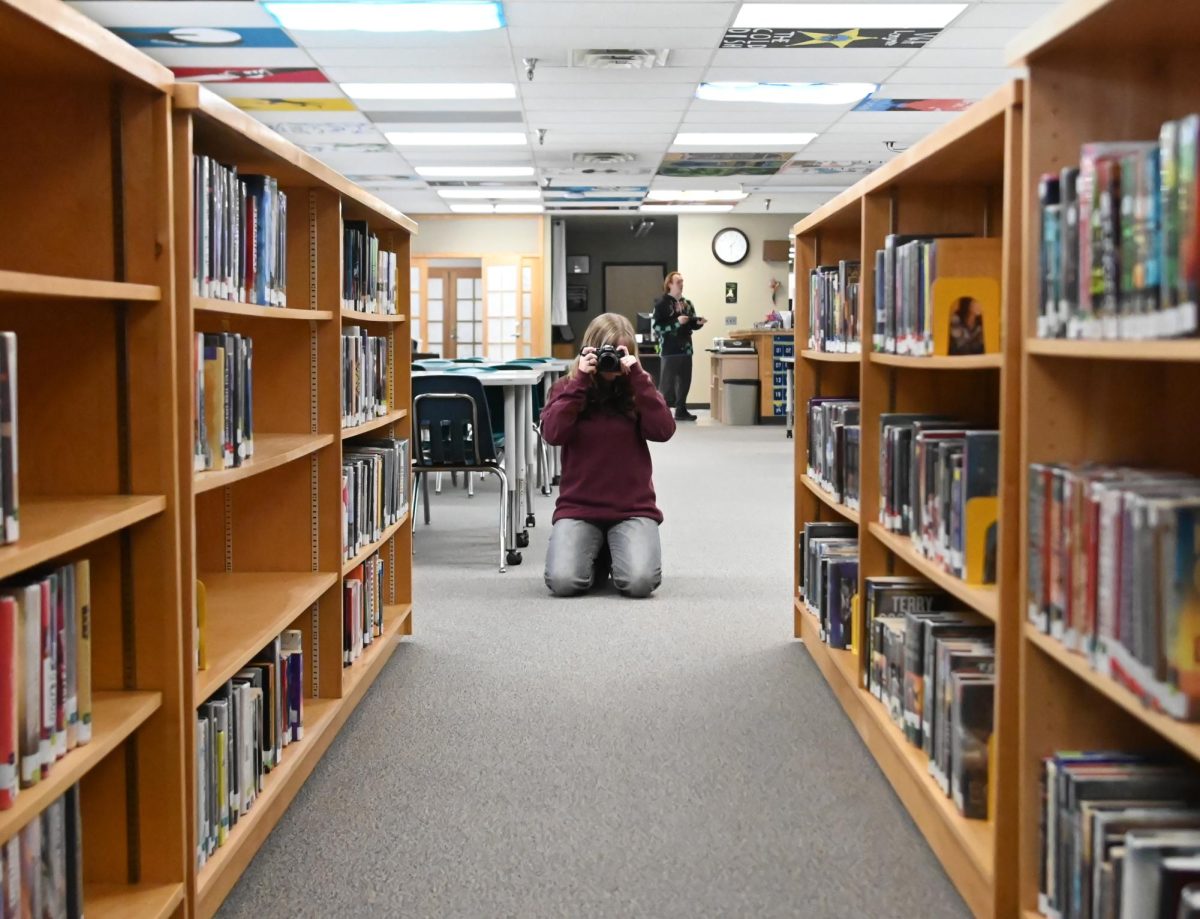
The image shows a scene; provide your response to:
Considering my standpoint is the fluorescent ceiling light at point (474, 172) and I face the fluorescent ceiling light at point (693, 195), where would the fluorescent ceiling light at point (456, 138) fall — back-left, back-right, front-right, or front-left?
back-right

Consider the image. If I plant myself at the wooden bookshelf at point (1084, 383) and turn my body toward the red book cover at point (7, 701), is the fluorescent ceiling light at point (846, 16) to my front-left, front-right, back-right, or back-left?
back-right

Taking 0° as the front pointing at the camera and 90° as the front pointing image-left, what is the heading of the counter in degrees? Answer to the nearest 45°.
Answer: approximately 0°

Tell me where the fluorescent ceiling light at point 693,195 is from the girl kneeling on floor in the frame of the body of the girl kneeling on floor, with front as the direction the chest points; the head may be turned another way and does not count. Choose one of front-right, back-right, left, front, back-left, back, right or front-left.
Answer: back

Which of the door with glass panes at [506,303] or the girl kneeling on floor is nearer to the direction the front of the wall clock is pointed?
the girl kneeling on floor

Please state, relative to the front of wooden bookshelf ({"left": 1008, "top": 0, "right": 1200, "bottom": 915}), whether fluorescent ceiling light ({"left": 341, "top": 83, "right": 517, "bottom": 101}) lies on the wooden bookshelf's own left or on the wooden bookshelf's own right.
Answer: on the wooden bookshelf's own right

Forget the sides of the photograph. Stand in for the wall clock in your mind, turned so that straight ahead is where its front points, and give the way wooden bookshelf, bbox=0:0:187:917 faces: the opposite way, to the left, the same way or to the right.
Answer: to the left
